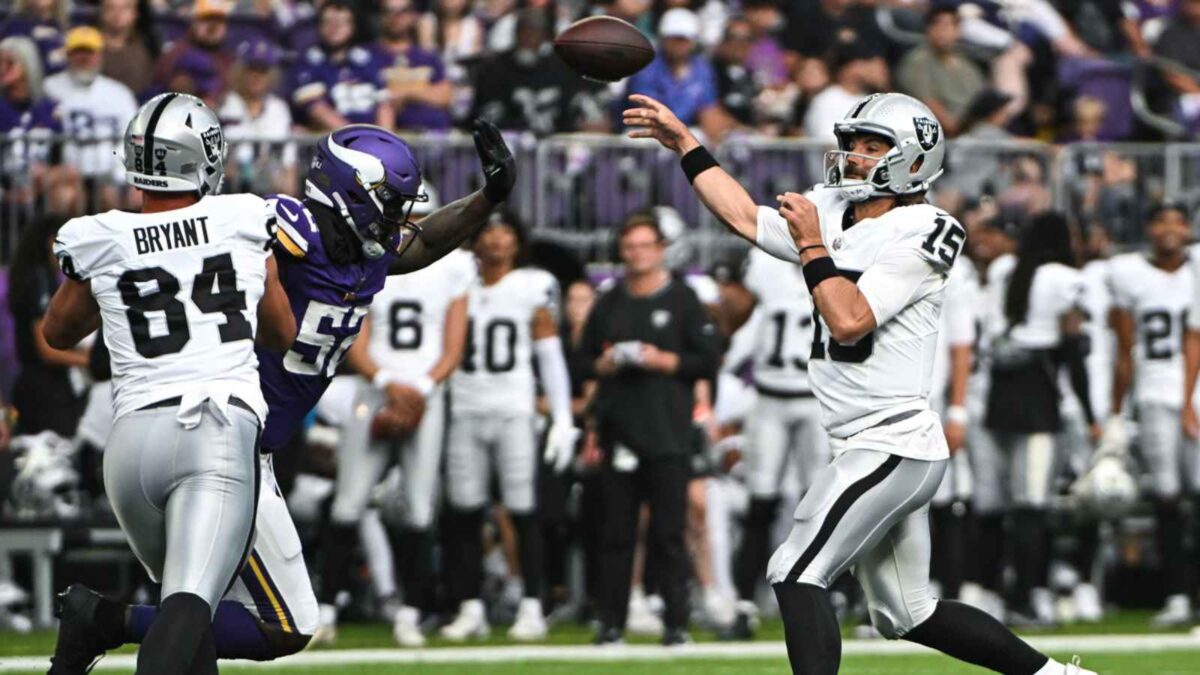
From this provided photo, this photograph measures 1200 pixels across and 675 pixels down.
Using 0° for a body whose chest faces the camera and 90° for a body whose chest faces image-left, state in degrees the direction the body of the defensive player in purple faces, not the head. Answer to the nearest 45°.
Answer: approximately 315°

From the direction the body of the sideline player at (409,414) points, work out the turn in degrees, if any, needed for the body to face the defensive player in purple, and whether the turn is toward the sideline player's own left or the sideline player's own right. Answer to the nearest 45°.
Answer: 0° — they already face them

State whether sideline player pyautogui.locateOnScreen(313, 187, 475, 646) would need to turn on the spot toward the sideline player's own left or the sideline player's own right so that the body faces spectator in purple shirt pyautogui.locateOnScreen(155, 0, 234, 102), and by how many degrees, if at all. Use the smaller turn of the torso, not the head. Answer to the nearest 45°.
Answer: approximately 135° to the sideline player's own right

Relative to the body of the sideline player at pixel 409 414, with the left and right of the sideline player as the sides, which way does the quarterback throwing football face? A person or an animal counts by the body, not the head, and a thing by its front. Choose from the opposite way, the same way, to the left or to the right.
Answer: to the right

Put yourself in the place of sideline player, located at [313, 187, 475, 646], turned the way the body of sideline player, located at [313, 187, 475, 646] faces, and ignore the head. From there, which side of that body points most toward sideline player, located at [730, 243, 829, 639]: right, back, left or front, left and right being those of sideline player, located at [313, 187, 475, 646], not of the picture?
left

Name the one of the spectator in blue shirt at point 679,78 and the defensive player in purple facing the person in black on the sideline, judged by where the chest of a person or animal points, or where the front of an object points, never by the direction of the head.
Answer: the spectator in blue shirt

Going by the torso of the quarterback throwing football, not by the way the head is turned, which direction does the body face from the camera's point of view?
to the viewer's left

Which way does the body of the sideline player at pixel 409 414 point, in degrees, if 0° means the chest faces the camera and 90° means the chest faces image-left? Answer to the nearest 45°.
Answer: approximately 0°

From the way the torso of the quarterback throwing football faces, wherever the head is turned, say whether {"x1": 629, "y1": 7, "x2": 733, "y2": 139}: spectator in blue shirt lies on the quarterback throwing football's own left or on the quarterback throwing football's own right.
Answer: on the quarterback throwing football's own right

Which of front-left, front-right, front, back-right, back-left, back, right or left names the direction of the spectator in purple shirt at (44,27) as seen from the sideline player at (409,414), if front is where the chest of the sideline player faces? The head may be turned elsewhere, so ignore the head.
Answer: back-right

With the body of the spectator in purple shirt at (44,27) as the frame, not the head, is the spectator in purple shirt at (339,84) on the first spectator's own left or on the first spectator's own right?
on the first spectator's own left

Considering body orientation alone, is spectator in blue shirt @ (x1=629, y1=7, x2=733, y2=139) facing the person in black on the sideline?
yes
